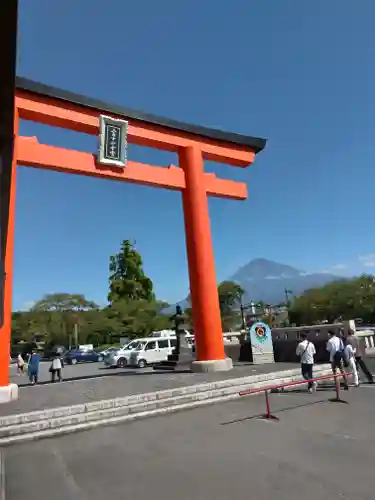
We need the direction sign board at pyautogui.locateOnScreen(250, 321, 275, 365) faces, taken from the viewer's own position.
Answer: facing the viewer

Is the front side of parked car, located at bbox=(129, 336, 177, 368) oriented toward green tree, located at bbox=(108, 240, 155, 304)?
no

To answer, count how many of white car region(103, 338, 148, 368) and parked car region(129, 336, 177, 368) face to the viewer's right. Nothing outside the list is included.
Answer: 0

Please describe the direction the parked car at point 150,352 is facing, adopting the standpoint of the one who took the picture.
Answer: facing the viewer and to the left of the viewer

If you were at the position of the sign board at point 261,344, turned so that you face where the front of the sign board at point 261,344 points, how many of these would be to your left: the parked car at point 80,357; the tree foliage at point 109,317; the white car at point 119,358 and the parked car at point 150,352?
0

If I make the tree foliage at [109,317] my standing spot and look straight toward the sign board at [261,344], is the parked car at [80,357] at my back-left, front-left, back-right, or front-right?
front-right

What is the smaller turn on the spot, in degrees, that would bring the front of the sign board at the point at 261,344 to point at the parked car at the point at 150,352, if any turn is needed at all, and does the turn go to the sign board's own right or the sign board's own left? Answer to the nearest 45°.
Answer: approximately 135° to the sign board's own right

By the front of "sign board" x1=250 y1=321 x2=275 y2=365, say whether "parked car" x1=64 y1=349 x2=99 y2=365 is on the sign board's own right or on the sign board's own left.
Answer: on the sign board's own right

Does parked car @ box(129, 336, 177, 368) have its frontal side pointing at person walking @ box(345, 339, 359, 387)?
no

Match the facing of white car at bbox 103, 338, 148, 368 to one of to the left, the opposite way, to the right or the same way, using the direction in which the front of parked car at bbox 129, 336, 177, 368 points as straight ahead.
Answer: the same way

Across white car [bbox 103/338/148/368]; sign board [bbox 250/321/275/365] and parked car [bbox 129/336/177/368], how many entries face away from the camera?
0

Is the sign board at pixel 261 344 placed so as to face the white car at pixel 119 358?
no

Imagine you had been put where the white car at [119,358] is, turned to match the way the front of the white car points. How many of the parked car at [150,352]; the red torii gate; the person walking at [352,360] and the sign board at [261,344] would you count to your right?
0
